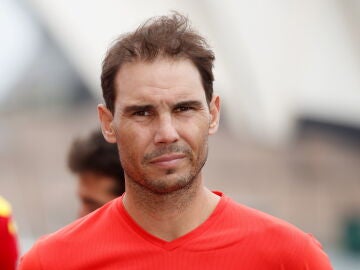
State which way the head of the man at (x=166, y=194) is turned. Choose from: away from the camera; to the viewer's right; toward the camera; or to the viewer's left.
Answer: toward the camera

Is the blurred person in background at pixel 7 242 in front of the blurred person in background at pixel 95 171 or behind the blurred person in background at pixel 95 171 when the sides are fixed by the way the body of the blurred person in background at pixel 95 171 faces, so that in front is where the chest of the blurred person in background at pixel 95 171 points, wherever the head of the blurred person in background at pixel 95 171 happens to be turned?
in front

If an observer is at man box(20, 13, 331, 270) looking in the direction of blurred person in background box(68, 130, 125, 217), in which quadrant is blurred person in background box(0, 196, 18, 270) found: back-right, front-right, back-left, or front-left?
front-left

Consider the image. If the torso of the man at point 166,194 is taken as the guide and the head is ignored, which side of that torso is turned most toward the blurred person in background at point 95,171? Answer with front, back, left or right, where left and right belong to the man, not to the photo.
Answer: back

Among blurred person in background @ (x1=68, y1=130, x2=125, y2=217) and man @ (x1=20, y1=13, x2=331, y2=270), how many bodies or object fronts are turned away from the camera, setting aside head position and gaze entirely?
0

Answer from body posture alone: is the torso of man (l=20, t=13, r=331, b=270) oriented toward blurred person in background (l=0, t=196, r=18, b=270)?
no

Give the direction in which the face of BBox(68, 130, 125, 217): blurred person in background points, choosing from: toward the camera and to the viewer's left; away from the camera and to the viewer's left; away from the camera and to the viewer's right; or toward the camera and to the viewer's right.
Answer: toward the camera and to the viewer's left

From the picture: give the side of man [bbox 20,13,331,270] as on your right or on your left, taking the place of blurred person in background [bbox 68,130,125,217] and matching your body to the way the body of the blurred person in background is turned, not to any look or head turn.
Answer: on your left

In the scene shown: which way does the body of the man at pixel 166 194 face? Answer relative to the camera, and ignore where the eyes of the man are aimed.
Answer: toward the camera
